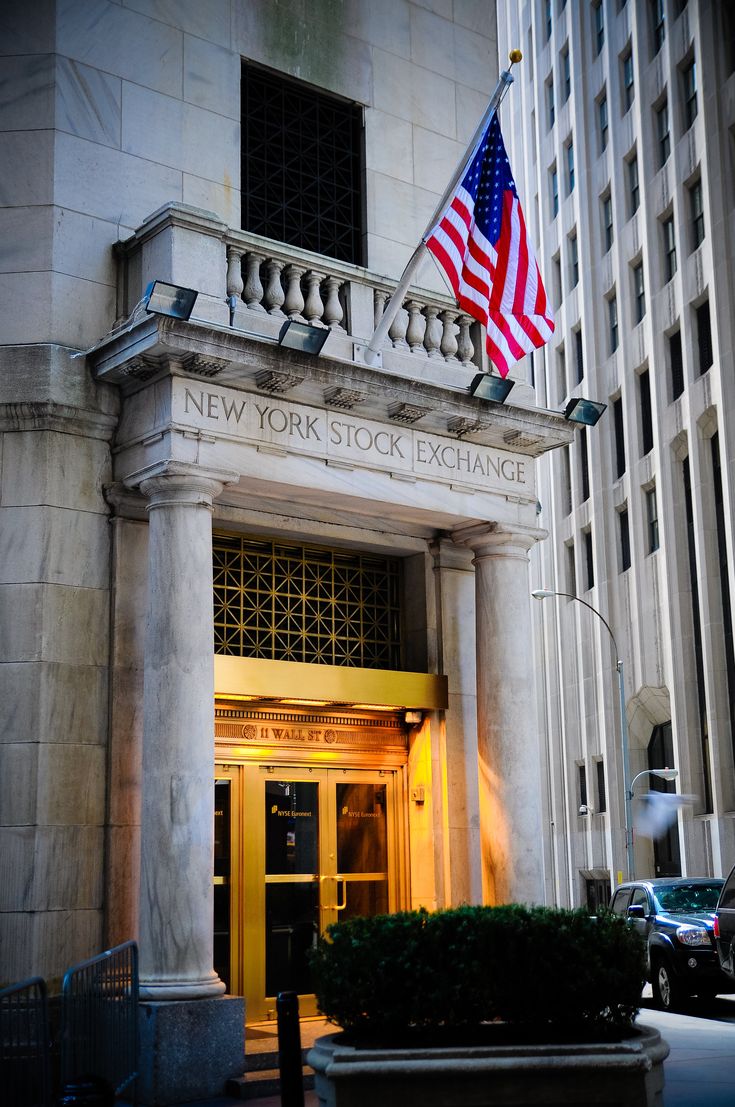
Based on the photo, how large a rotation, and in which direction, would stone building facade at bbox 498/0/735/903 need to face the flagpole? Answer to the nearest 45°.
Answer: approximately 45° to its left

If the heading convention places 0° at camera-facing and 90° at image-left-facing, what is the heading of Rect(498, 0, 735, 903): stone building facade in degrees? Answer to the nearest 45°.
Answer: approximately 45°

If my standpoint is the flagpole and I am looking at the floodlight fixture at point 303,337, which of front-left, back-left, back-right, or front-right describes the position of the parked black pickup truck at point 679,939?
back-right

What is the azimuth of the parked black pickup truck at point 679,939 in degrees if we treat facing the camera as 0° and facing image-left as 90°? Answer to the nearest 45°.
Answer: approximately 315°

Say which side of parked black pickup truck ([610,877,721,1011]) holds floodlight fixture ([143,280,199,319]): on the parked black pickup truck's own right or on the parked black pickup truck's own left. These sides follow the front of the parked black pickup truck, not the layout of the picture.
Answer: on the parked black pickup truck's own right

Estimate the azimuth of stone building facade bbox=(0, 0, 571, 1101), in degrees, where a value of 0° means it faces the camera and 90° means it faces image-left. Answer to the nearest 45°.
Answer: approximately 315°

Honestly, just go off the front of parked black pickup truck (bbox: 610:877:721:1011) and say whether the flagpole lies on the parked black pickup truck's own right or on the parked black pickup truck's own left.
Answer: on the parked black pickup truck's own right

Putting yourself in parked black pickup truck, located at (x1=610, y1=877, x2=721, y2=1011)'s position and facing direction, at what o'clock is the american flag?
The american flag is roughly at 2 o'clock from the parked black pickup truck.

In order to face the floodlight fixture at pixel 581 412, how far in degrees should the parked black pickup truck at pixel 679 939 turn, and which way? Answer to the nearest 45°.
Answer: approximately 45° to its right

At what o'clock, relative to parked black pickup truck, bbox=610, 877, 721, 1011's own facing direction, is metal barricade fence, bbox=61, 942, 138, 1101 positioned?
The metal barricade fence is roughly at 2 o'clock from the parked black pickup truck.

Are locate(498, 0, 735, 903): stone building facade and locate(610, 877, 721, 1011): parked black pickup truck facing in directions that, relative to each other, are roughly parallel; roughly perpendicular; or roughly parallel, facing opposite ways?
roughly perpendicular

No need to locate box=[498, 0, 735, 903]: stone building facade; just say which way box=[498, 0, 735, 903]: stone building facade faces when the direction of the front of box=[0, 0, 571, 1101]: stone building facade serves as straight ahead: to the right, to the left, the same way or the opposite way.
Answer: to the right
